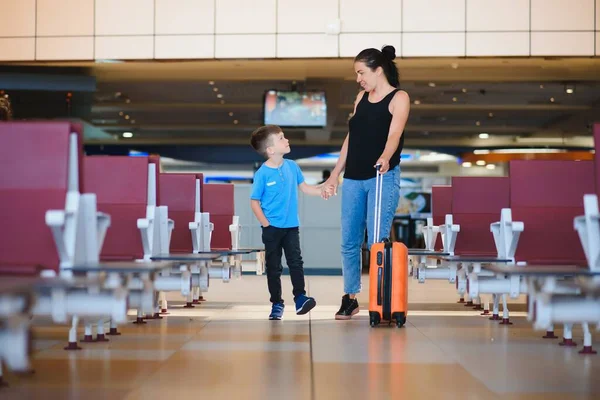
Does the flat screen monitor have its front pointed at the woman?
yes

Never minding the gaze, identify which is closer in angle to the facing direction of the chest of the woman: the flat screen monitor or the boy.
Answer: the boy

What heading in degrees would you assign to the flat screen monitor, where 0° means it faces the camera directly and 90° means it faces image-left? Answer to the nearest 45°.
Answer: approximately 0°

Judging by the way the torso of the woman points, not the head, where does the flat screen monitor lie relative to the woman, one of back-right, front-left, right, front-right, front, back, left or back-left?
back-right

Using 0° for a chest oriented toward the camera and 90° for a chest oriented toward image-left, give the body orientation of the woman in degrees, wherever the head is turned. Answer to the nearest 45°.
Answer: approximately 45°

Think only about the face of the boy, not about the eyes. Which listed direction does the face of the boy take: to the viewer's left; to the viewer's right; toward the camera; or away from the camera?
to the viewer's right

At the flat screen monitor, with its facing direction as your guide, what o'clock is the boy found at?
The boy is roughly at 12 o'clock from the flat screen monitor.
